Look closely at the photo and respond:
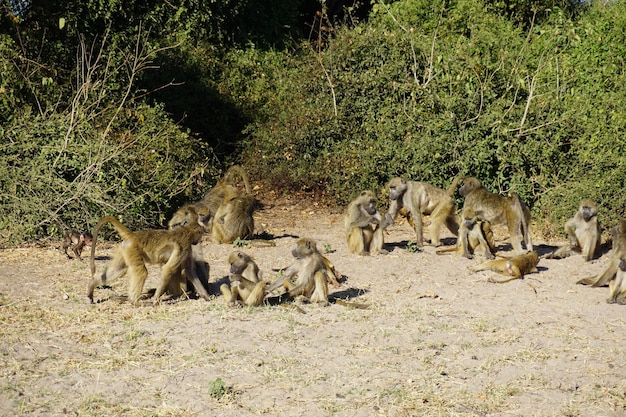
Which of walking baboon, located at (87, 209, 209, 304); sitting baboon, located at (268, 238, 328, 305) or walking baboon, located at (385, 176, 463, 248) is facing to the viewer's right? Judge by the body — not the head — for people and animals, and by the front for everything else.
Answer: walking baboon, located at (87, 209, 209, 304)

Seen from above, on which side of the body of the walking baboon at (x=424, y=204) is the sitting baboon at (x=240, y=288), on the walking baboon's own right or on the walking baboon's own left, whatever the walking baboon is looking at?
on the walking baboon's own left

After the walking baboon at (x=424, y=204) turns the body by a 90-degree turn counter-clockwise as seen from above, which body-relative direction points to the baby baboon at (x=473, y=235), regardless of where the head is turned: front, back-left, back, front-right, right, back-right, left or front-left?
front-left

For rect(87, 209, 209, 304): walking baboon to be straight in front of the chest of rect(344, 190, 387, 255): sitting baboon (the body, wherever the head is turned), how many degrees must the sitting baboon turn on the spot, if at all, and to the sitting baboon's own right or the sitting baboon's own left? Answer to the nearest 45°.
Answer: approximately 90° to the sitting baboon's own right

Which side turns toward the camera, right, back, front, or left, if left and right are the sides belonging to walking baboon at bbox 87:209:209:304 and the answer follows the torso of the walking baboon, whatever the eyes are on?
right

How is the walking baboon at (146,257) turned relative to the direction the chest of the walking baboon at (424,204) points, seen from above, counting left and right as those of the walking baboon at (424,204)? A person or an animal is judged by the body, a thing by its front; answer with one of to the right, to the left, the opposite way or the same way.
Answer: the opposite way

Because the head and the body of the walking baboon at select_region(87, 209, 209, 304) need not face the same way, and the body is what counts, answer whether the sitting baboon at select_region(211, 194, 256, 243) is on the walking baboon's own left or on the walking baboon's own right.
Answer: on the walking baboon's own left

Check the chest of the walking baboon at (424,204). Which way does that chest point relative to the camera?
to the viewer's left
